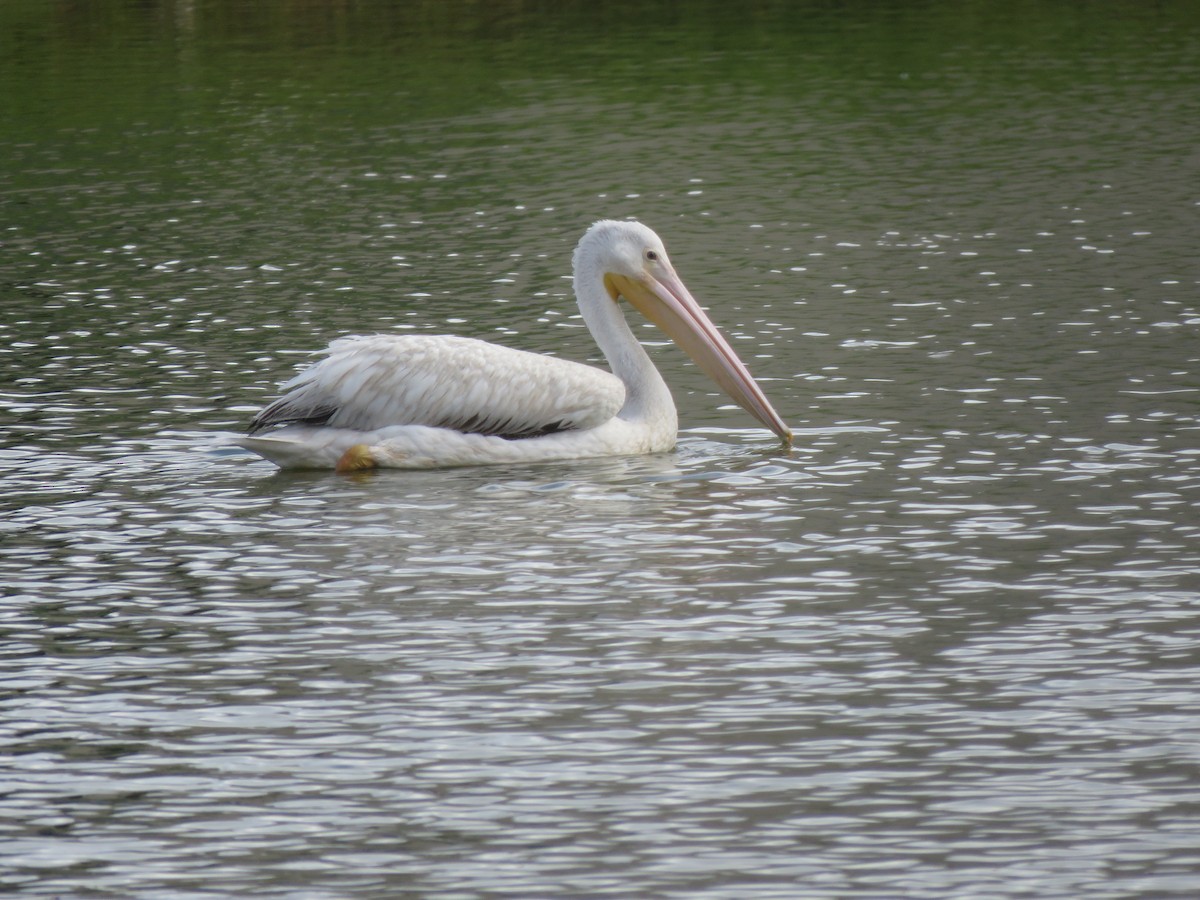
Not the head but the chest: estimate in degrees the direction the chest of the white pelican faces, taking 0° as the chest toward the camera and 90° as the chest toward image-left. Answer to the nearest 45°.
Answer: approximately 270°
